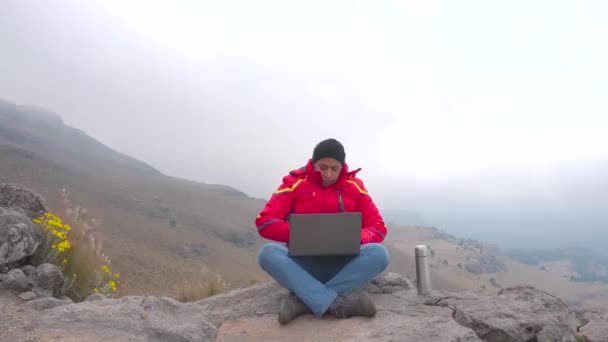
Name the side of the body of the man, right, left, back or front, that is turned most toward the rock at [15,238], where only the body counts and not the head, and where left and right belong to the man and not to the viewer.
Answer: right

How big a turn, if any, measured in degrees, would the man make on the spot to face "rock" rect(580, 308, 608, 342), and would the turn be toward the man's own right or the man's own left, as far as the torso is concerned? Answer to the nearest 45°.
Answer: approximately 90° to the man's own left

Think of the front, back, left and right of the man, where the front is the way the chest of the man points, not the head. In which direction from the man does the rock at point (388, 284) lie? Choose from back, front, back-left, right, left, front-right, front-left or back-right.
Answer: back-left

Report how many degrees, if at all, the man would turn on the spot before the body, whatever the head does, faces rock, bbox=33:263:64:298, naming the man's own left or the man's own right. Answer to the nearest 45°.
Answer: approximately 90° to the man's own right

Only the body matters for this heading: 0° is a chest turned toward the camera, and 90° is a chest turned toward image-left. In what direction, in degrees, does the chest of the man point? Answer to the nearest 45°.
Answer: approximately 0°

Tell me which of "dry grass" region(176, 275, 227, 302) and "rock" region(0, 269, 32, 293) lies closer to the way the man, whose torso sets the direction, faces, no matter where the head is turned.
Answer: the rock

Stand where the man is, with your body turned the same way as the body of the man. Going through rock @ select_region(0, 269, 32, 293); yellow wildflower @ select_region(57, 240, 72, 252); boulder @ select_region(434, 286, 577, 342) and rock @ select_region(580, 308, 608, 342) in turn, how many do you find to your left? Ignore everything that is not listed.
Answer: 2

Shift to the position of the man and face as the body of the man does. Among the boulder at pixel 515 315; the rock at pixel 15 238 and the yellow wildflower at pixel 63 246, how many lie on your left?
1

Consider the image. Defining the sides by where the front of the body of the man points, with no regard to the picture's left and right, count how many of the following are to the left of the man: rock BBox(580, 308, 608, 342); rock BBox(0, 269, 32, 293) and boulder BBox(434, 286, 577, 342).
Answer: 2

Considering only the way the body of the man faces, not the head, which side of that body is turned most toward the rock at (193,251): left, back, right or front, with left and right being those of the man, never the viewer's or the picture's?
back

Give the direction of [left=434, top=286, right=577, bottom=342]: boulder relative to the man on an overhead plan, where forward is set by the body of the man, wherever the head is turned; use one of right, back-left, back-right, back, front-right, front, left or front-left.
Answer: left

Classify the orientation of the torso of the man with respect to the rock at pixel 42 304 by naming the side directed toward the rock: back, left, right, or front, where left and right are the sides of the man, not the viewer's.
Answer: right

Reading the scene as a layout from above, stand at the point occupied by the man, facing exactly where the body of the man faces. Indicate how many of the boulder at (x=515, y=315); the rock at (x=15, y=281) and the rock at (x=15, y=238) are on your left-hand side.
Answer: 1

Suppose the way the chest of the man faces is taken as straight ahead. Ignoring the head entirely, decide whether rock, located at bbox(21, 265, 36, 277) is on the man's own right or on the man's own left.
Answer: on the man's own right

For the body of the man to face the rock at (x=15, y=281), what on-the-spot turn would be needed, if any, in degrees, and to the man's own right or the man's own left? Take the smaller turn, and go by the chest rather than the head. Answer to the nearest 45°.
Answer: approximately 90° to the man's own right
